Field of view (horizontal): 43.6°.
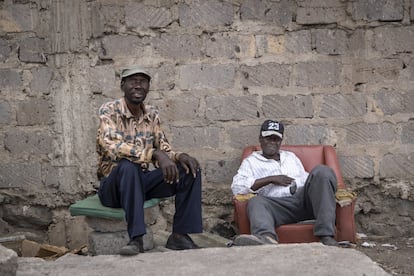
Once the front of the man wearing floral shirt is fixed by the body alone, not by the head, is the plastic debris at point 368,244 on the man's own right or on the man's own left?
on the man's own left

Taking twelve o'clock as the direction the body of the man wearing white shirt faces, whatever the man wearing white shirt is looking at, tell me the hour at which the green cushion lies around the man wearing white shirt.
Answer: The green cushion is roughly at 2 o'clock from the man wearing white shirt.

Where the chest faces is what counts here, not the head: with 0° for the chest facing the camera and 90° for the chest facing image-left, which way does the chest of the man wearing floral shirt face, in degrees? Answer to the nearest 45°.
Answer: approximately 315°

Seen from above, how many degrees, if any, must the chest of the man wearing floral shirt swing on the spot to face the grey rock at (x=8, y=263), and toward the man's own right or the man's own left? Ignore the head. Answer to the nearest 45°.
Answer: approximately 90° to the man's own right

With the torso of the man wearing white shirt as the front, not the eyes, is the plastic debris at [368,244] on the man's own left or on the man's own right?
on the man's own left

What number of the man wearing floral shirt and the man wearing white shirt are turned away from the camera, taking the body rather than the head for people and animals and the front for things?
0

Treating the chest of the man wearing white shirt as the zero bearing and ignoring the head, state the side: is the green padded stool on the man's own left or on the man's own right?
on the man's own right

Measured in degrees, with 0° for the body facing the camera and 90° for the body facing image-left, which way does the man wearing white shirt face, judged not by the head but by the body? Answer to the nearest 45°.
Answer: approximately 0°
